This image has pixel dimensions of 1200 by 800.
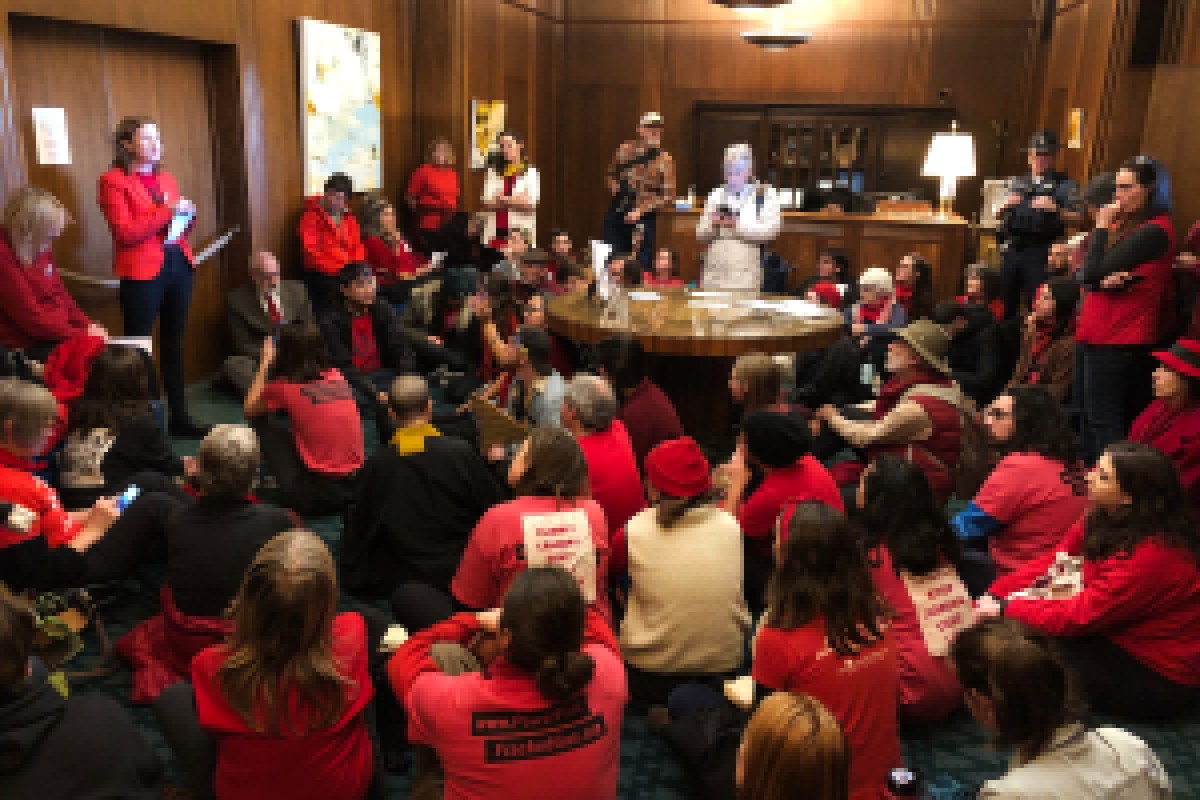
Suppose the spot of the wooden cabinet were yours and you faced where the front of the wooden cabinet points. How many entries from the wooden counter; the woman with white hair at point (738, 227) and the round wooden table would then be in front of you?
3

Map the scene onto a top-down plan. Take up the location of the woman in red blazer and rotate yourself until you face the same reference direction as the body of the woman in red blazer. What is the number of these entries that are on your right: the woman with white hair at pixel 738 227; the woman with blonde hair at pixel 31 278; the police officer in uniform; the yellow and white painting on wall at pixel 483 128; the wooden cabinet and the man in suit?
1

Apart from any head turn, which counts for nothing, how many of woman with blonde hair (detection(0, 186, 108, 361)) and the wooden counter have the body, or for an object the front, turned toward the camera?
1

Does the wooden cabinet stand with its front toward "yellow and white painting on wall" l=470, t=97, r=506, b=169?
no

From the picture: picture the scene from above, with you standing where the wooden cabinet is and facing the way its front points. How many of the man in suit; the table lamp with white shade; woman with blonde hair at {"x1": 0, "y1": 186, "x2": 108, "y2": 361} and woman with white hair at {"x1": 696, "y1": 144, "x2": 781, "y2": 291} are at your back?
0

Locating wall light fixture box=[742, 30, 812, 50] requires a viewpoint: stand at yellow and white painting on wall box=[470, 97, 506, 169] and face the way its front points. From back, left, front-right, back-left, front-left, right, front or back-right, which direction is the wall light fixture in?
front-left

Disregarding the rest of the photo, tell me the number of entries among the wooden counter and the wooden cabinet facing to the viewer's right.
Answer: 0

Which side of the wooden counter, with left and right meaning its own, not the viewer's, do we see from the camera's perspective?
front

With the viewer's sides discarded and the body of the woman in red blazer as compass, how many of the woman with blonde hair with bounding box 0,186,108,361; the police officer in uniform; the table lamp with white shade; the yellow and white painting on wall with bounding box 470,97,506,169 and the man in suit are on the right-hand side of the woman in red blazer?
1

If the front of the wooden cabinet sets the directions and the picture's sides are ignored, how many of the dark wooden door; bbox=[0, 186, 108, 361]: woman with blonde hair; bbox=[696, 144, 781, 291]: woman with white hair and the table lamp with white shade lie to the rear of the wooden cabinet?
0

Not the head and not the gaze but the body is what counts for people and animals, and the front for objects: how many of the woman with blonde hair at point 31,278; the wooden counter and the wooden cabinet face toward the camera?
2

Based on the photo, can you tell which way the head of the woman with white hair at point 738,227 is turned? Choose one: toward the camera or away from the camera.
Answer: toward the camera

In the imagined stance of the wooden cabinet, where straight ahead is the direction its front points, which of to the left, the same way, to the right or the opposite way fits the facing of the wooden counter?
the same way

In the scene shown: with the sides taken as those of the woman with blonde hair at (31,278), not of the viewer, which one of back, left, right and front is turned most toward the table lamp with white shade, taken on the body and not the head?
front

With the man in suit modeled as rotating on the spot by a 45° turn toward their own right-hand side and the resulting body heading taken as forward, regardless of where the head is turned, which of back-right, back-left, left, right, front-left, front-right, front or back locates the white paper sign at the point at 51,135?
front-right

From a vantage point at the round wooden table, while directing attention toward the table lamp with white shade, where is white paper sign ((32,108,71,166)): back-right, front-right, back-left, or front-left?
back-left

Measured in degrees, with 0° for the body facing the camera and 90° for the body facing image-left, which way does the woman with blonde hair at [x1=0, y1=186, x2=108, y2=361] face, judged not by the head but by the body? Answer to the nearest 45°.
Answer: approximately 270°

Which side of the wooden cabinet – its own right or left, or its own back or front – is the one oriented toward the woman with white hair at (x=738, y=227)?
front
